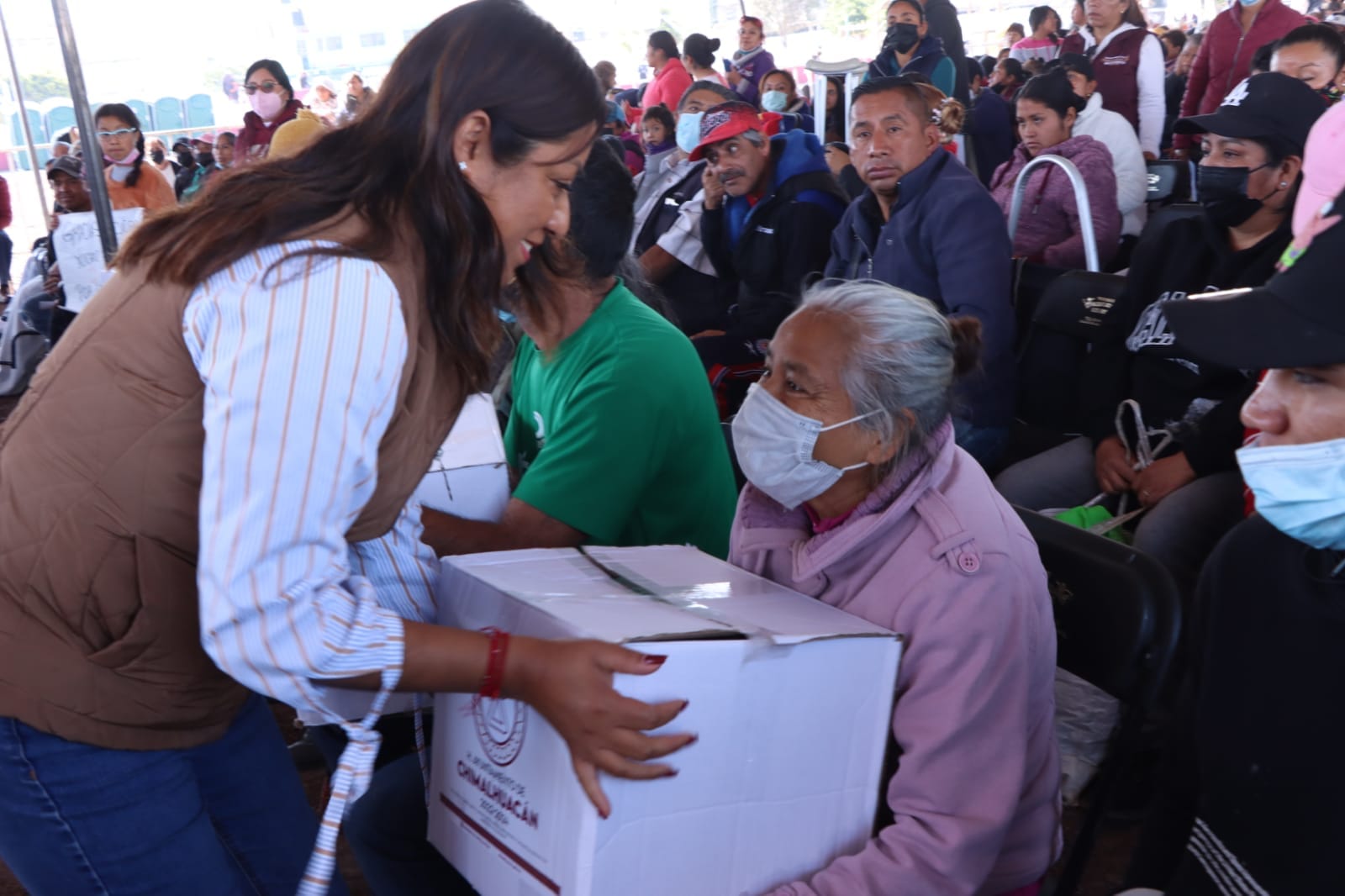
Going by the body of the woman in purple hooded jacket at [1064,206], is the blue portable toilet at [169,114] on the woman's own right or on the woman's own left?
on the woman's own right

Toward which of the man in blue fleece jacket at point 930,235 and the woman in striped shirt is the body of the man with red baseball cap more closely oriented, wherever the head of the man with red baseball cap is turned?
the woman in striped shirt

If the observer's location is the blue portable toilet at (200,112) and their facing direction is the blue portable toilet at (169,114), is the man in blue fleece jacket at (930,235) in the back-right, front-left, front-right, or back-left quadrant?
back-left

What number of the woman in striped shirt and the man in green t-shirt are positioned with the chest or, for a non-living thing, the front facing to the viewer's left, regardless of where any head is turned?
1

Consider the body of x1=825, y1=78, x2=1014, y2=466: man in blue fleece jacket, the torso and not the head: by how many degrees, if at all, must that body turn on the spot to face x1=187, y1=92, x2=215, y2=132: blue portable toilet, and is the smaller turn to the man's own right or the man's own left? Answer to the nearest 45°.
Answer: approximately 90° to the man's own right

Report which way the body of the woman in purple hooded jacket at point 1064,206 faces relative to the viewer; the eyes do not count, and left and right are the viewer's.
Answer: facing the viewer and to the left of the viewer

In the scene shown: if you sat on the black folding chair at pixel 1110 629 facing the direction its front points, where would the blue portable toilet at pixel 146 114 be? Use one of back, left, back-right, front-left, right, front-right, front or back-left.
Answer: right

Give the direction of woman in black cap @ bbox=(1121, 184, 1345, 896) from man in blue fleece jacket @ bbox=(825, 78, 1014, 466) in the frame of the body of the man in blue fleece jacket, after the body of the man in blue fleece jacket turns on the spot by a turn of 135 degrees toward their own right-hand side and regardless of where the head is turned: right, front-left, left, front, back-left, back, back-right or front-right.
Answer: back

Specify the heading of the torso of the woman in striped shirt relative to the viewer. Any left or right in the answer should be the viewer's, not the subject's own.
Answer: facing to the right of the viewer

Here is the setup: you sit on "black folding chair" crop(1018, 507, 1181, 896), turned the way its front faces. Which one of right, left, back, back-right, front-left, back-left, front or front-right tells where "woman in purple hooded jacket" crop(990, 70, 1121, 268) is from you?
back-right

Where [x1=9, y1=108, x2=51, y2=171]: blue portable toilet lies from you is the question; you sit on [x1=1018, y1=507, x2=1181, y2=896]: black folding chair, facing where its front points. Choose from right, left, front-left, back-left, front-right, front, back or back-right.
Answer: right

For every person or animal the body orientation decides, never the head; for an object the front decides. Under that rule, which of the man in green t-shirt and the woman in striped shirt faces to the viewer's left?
the man in green t-shirt

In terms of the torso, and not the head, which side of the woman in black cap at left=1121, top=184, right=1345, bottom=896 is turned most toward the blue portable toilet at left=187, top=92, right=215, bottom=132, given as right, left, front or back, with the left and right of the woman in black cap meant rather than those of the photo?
right

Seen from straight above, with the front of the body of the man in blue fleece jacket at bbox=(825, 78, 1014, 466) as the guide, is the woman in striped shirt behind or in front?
in front

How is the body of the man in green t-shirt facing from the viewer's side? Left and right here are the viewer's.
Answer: facing to the left of the viewer

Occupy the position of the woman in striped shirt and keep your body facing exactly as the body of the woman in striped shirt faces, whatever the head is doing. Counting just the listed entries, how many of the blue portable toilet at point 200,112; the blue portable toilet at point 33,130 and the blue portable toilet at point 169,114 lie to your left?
3

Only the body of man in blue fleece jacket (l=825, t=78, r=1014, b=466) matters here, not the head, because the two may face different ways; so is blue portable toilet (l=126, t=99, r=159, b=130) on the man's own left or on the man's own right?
on the man's own right
